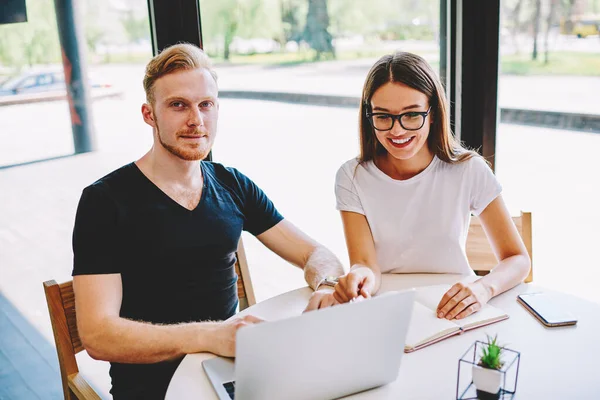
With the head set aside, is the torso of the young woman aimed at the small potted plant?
yes

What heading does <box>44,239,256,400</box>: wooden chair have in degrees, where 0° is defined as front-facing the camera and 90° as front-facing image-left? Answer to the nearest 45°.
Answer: approximately 315°

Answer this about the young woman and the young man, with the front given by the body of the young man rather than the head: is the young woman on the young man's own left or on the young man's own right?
on the young man's own left

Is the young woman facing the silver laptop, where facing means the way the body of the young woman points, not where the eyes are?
yes

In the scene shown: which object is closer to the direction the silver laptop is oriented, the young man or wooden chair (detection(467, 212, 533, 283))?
the young man

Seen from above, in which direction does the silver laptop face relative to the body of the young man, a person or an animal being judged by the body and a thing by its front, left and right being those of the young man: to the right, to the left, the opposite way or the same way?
the opposite way

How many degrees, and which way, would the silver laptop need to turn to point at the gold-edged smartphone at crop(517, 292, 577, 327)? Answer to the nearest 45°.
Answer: approximately 90° to its right

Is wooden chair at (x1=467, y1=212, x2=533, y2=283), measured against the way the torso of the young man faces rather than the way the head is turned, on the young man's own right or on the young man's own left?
on the young man's own left

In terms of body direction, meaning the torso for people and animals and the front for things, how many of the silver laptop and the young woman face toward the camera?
1

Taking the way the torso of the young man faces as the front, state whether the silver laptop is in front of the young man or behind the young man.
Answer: in front

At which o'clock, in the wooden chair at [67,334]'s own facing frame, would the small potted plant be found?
The small potted plant is roughly at 12 o'clock from the wooden chair.

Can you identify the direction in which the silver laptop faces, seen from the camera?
facing away from the viewer and to the left of the viewer
